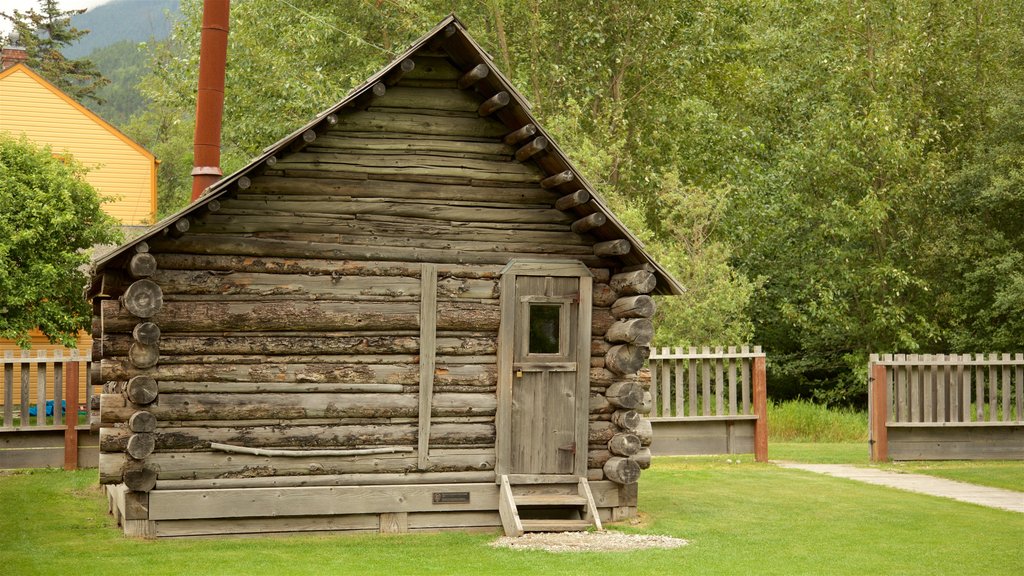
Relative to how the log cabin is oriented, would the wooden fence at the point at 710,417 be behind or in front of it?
behind

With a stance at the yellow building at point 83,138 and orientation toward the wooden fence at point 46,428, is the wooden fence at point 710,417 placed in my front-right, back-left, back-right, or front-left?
front-left

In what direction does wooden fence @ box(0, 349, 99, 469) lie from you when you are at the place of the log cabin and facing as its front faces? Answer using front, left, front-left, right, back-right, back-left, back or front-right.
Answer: back-right

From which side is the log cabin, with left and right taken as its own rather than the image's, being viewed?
front

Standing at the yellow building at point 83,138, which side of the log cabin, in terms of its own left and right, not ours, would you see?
back

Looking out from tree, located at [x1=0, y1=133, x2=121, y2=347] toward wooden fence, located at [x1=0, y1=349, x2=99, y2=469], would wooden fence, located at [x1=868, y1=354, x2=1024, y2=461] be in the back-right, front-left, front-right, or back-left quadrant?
front-left

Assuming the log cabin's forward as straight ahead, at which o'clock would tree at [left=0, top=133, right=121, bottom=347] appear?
The tree is roughly at 5 o'clock from the log cabin.
